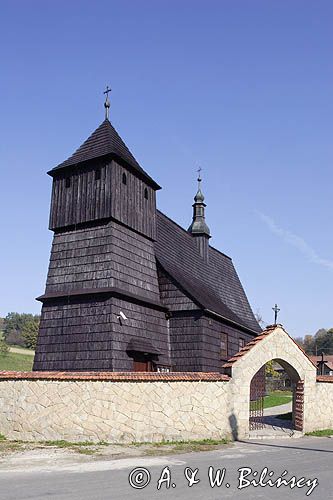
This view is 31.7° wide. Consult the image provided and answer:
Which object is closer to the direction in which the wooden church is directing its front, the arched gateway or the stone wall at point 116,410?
the stone wall

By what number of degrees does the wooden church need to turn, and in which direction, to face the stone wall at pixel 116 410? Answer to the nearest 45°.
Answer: approximately 45° to its left

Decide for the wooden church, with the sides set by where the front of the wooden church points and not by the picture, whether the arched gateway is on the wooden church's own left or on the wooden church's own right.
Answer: on the wooden church's own left

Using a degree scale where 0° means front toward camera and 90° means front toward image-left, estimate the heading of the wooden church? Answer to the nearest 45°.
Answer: approximately 45°

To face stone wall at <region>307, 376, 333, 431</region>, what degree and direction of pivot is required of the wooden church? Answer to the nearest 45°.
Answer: approximately 90° to its left
